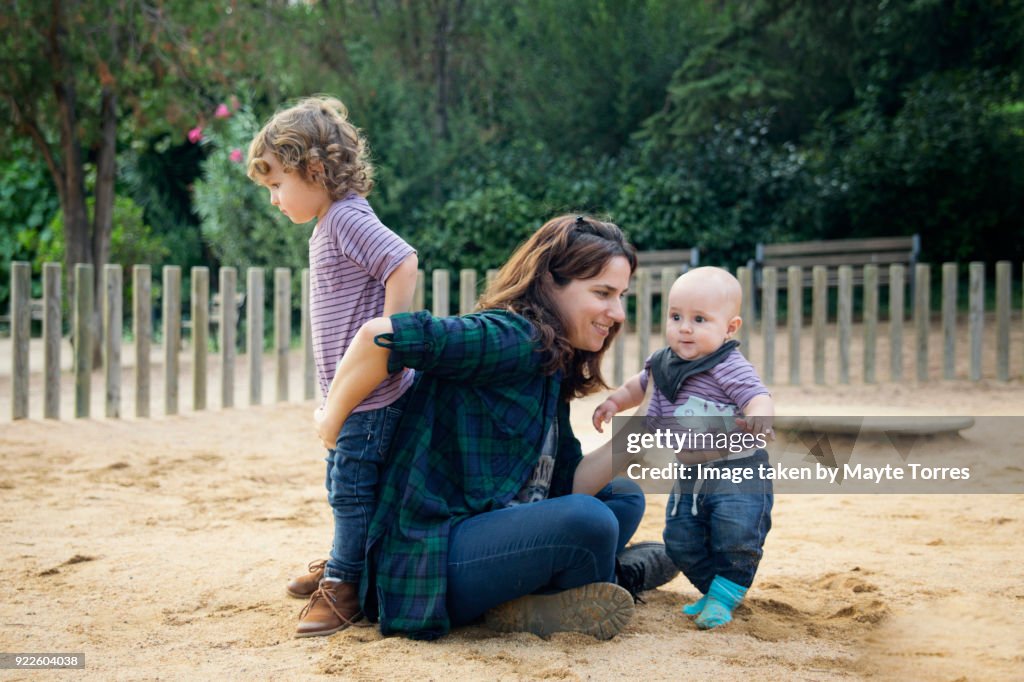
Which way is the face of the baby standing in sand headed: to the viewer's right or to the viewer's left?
to the viewer's left

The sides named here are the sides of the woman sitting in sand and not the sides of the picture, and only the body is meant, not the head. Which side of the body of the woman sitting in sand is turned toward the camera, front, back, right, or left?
right

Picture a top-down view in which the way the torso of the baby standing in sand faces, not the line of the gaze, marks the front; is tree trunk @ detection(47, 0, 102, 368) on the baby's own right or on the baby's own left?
on the baby's own right

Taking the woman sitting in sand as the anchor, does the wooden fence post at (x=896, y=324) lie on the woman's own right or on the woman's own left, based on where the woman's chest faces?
on the woman's own left

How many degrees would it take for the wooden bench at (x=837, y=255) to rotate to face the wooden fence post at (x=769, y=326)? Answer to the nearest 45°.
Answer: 0° — it already faces it

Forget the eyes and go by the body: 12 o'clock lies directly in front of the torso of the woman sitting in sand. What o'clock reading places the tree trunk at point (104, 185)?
The tree trunk is roughly at 8 o'clock from the woman sitting in sand.

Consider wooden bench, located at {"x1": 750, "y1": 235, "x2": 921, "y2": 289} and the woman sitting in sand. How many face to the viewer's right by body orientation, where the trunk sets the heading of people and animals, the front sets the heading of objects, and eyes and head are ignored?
1

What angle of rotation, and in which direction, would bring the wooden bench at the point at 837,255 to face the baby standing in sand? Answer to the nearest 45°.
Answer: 0° — it already faces them

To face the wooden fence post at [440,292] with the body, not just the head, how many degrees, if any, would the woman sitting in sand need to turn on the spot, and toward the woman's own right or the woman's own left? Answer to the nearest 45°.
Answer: approximately 90° to the woman's own left

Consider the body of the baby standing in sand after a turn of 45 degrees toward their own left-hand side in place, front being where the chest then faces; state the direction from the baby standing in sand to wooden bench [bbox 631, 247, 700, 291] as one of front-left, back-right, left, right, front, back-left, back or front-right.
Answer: back

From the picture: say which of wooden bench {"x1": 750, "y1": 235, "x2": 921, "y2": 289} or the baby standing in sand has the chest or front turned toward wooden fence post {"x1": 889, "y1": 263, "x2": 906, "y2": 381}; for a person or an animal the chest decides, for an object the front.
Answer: the wooden bench

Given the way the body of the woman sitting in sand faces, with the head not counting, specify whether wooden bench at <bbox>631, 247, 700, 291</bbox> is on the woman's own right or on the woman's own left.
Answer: on the woman's own left
